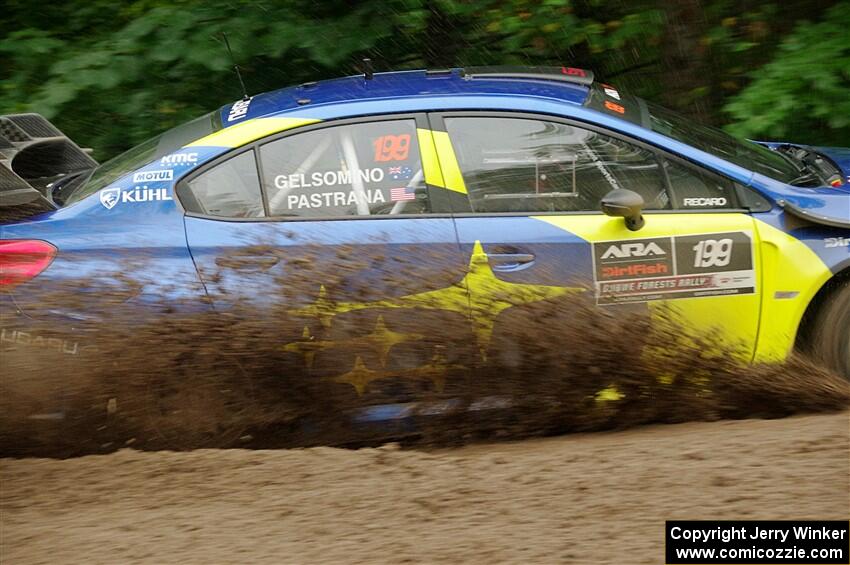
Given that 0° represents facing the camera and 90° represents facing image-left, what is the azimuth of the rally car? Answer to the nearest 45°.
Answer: approximately 270°
